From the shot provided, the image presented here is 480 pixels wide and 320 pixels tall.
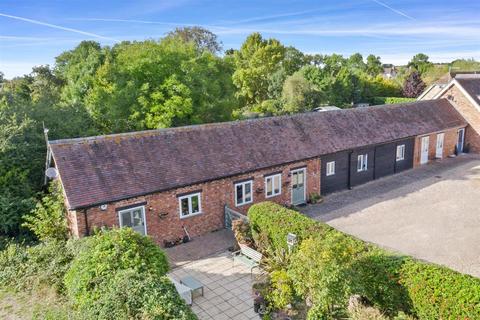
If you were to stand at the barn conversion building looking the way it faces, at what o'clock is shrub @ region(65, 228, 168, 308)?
The shrub is roughly at 2 o'clock from the barn conversion building.

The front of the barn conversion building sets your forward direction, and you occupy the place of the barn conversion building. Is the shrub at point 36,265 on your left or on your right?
on your right

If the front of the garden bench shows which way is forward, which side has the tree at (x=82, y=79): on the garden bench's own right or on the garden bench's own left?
on the garden bench's own right

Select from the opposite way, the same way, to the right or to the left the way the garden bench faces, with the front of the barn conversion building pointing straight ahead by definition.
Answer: to the right

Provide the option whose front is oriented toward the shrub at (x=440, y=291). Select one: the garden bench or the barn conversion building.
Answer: the barn conversion building

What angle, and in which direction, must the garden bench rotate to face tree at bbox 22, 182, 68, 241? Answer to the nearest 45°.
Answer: approximately 45° to its right

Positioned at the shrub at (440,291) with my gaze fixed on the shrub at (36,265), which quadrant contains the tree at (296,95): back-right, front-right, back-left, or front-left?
front-right

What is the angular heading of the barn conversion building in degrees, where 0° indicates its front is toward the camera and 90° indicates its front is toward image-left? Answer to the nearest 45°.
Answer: approximately 315°

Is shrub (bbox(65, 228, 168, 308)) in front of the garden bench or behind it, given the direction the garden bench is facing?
in front

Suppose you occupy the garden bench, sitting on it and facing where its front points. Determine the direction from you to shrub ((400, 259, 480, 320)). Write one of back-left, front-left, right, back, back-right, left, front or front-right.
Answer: left

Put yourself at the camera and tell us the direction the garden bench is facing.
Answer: facing the viewer and to the left of the viewer

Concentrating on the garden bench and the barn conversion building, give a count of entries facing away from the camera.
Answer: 0

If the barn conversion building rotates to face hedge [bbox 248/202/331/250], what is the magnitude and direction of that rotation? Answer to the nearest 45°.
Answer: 0° — it already faces it

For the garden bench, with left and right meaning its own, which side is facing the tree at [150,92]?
right

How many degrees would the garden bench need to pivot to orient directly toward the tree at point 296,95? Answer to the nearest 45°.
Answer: approximately 135° to its right

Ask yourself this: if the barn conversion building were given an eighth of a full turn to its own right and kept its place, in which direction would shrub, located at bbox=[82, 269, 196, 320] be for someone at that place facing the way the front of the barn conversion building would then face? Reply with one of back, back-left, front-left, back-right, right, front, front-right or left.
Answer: front

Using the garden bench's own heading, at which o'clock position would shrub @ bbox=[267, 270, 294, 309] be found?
The shrub is roughly at 10 o'clock from the garden bench.
